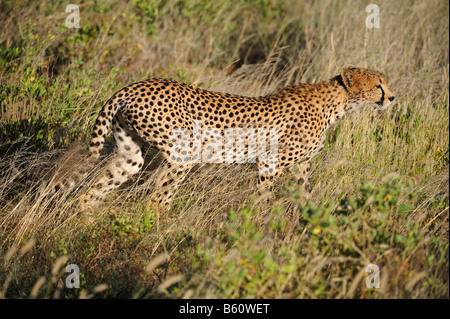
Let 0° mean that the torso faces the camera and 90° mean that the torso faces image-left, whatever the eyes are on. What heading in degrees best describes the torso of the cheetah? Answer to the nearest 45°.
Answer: approximately 270°
